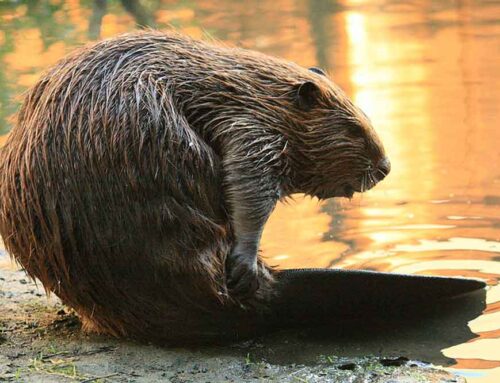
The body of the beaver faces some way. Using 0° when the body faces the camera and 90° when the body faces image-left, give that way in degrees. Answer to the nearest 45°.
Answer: approximately 270°
